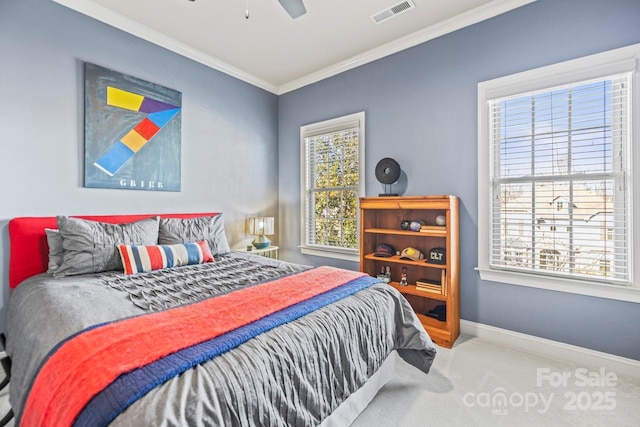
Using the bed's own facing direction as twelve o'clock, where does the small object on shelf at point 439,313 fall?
The small object on shelf is roughly at 10 o'clock from the bed.

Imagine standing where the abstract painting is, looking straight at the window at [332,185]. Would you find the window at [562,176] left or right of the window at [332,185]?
right

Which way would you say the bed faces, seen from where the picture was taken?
facing the viewer and to the right of the viewer

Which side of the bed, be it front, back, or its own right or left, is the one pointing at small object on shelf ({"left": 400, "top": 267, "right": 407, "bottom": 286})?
left

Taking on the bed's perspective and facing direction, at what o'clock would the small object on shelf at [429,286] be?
The small object on shelf is roughly at 10 o'clock from the bed.

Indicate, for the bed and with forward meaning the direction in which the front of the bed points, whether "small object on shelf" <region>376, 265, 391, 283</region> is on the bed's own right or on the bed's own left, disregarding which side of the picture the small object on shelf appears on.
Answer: on the bed's own left

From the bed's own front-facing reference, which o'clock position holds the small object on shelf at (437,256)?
The small object on shelf is roughly at 10 o'clock from the bed.

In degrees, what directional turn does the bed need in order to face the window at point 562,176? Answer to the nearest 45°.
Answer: approximately 45° to its left

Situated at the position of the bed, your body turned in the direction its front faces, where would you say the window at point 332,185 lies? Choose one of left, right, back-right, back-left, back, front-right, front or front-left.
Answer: left
